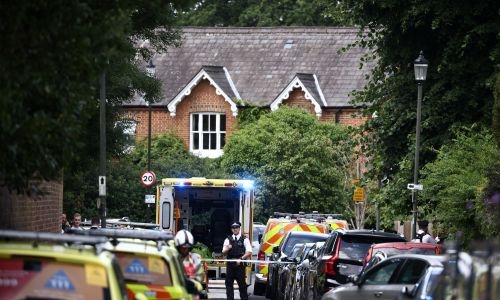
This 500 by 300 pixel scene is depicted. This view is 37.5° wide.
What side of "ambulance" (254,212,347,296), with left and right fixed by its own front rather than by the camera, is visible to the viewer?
back

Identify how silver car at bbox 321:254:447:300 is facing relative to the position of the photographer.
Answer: facing away from the viewer and to the left of the viewer

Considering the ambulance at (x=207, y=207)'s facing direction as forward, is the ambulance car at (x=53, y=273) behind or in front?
behind

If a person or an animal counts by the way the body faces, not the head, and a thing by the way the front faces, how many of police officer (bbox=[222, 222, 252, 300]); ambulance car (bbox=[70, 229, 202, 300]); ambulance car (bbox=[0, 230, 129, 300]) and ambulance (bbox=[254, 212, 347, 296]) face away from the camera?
3

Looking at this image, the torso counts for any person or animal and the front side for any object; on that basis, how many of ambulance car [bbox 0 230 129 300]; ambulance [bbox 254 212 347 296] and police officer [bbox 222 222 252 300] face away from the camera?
2

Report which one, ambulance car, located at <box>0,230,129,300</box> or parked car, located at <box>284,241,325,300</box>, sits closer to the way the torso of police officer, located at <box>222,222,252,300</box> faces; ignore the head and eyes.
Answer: the ambulance car

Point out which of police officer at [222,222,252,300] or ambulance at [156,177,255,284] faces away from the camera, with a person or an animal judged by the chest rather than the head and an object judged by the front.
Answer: the ambulance

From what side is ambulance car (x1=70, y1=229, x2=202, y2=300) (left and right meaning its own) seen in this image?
back

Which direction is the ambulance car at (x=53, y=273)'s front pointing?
away from the camera
